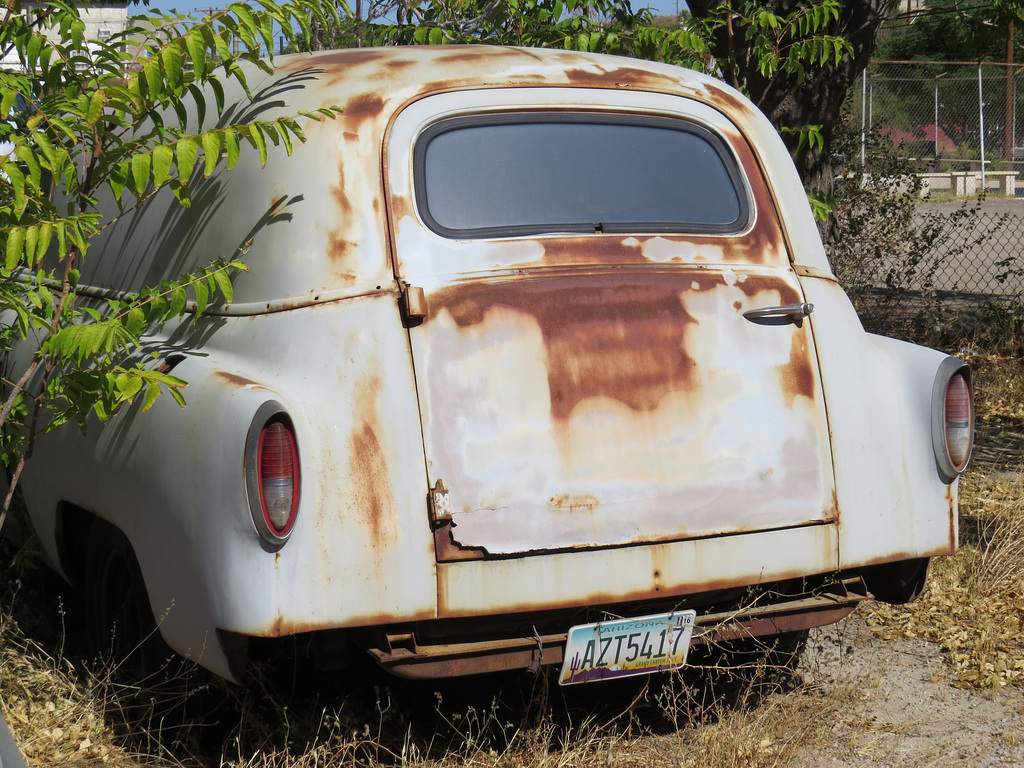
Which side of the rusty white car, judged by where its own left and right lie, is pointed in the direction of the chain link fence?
right

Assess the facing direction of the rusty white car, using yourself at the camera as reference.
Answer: facing away from the viewer and to the left of the viewer
